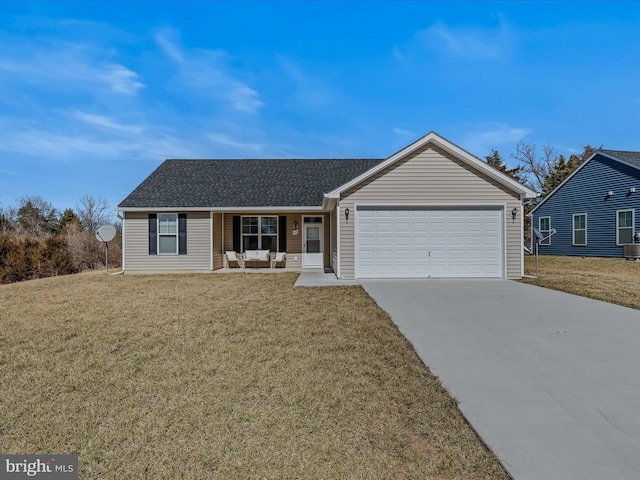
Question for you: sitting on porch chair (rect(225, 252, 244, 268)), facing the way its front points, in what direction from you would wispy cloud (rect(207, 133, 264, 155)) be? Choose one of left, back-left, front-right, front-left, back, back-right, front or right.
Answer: back-left

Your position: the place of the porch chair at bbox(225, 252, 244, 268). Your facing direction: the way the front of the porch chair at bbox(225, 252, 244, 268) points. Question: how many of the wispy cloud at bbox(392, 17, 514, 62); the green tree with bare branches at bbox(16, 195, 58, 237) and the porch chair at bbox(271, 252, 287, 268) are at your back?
1

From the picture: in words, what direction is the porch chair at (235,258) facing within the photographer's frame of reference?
facing the viewer and to the right of the viewer

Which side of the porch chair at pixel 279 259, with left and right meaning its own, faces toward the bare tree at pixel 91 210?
right

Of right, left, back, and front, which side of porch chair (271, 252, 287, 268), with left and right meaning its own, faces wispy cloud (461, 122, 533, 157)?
back

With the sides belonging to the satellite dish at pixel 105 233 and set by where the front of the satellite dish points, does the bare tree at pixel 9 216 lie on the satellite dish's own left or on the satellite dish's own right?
on the satellite dish's own right

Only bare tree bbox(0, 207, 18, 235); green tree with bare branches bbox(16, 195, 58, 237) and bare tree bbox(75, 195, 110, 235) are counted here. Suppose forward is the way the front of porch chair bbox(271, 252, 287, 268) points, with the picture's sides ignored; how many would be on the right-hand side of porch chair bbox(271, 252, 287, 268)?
3

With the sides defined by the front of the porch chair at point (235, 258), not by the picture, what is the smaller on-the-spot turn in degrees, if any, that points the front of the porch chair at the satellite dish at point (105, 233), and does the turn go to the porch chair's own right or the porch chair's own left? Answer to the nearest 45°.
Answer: approximately 135° to the porch chair's own right

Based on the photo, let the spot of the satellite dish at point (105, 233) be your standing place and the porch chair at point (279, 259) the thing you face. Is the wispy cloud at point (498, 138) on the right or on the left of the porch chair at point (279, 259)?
left

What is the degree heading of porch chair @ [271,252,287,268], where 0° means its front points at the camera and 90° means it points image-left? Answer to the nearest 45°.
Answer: approximately 45°

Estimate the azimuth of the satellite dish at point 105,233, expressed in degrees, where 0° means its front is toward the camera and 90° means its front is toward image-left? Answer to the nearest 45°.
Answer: approximately 45°

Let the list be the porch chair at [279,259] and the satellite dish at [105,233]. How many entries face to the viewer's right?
0
